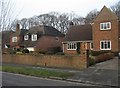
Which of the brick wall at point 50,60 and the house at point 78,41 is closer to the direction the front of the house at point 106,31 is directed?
the brick wall

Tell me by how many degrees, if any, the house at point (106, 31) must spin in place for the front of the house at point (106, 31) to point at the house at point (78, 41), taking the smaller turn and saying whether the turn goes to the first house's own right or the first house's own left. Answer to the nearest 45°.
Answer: approximately 135° to the first house's own right

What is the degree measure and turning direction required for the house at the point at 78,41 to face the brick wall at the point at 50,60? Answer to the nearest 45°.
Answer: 0° — it already faces it

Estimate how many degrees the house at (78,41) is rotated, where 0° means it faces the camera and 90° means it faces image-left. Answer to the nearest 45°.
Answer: approximately 0°

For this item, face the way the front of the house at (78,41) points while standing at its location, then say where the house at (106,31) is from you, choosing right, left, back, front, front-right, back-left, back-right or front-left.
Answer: front-left

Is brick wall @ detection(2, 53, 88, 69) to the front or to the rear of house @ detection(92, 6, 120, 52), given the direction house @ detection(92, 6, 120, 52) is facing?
to the front

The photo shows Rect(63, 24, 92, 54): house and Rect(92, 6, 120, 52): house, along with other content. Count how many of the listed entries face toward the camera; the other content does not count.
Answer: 2

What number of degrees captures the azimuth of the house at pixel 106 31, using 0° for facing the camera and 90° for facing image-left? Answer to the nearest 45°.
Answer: approximately 0°
